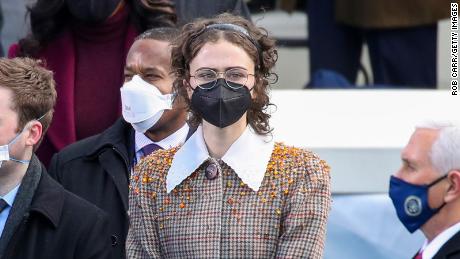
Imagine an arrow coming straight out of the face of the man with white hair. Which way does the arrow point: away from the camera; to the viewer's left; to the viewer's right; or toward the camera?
to the viewer's left

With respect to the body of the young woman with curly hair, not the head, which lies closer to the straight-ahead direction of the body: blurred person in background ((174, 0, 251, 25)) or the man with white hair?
the man with white hair

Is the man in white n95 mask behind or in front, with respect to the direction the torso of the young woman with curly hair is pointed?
behind

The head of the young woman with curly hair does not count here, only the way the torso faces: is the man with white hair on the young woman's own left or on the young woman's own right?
on the young woman's own left

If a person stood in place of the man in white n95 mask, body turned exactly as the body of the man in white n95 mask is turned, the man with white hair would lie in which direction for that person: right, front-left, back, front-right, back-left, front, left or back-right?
left

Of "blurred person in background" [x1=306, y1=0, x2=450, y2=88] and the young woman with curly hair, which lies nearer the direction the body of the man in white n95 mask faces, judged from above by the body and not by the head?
the young woman with curly hair
